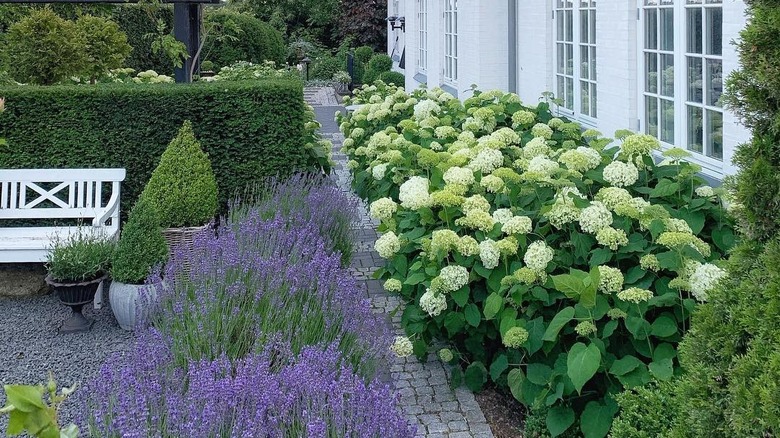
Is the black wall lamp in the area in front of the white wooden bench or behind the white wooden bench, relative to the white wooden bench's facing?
behind

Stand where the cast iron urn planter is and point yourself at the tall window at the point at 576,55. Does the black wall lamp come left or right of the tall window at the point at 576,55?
left

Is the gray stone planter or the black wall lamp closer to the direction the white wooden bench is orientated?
the gray stone planter

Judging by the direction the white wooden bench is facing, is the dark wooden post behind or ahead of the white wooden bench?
behind

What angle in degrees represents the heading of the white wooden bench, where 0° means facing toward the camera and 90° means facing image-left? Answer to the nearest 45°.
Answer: approximately 0°

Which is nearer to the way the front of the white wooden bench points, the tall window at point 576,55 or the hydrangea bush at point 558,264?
the hydrangea bush

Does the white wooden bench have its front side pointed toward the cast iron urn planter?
yes
